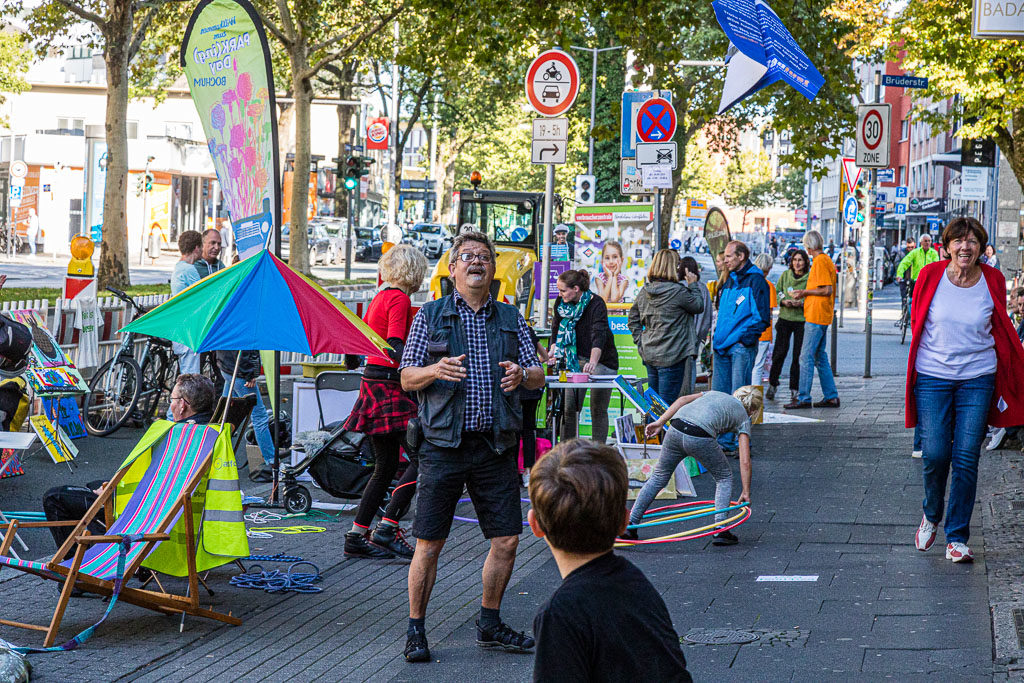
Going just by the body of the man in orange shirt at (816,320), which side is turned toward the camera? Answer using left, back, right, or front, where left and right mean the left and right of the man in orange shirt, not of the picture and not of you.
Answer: left

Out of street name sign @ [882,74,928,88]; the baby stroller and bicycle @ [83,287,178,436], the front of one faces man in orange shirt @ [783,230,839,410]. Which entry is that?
the street name sign

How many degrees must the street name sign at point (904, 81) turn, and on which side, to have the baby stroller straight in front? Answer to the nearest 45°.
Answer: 0° — it already faces it

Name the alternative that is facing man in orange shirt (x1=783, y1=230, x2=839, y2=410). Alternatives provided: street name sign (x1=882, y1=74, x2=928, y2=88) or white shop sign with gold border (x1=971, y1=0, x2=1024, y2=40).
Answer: street name sign (x1=882, y1=74, x2=928, y2=88)

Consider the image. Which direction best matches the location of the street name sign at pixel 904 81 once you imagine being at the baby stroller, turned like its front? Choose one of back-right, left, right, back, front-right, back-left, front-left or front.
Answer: back-right

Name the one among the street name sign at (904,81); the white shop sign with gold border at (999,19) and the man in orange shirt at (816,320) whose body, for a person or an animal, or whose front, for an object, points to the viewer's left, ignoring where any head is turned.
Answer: the man in orange shirt

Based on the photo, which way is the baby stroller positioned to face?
to the viewer's left

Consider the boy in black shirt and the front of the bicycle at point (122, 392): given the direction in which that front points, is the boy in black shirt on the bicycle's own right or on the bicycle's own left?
on the bicycle's own left

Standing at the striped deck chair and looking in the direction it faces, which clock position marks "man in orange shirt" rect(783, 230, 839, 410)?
The man in orange shirt is roughly at 6 o'clock from the striped deck chair.

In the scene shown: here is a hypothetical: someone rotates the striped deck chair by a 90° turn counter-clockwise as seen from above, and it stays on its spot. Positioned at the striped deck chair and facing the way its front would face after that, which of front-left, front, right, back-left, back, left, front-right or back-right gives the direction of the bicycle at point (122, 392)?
back-left

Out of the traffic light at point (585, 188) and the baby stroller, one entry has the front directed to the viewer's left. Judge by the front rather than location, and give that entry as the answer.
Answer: the baby stroller

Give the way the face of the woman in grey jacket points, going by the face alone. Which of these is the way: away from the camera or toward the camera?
away from the camera

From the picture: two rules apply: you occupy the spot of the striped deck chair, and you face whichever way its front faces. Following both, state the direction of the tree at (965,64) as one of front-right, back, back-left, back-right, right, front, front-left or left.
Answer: back

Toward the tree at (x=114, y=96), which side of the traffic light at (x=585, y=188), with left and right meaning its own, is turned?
right

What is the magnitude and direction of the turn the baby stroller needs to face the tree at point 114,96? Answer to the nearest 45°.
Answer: approximately 90° to its right

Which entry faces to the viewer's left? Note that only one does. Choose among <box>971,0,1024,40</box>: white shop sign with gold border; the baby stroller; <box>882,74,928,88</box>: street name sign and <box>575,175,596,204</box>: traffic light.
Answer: the baby stroller
